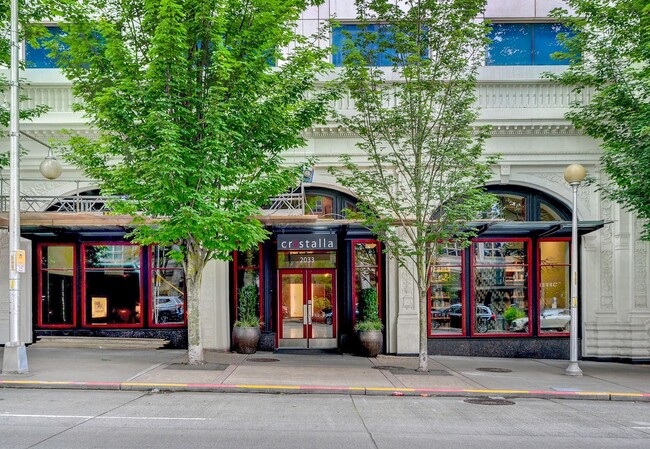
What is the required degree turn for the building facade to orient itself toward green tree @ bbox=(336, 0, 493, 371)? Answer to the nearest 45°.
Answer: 0° — it already faces it

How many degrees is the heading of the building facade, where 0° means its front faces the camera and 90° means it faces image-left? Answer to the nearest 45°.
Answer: approximately 0°
